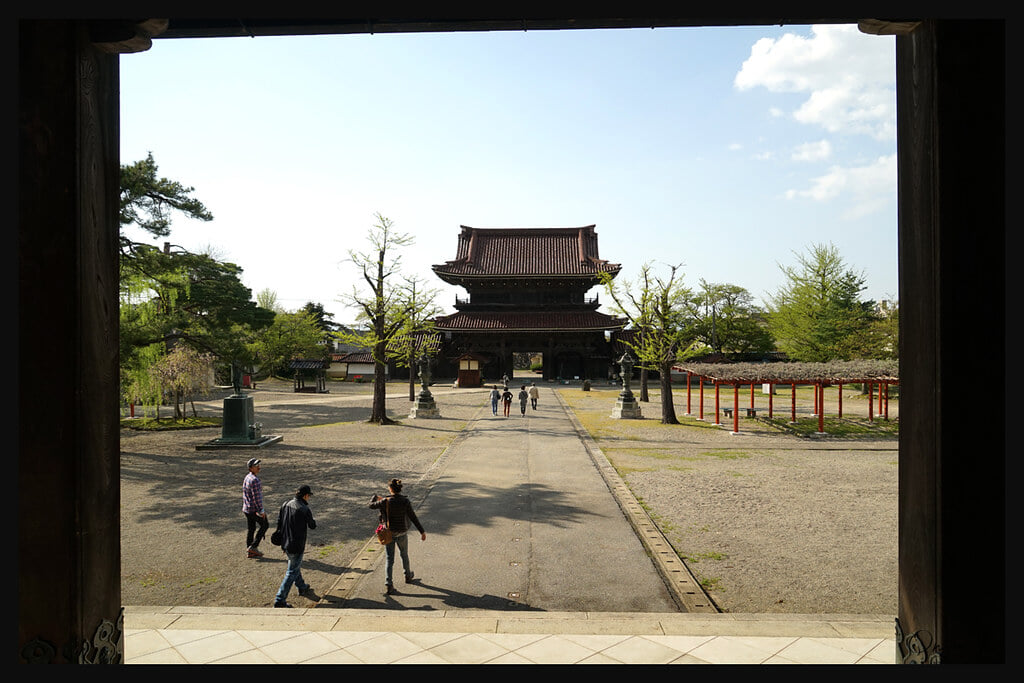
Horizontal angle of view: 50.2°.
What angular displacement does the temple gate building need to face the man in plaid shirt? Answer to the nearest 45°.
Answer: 0° — it already faces them

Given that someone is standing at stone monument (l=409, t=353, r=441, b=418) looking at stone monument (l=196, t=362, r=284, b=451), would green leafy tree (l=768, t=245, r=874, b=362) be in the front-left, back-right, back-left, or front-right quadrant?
back-left

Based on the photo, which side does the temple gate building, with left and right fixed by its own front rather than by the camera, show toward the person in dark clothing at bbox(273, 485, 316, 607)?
front

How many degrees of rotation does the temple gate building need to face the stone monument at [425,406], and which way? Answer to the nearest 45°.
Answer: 0° — it already faces it

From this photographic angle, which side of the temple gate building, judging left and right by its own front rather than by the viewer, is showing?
front

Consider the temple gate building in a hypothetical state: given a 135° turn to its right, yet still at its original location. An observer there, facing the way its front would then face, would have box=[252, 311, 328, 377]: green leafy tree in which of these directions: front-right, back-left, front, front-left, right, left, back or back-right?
front-left

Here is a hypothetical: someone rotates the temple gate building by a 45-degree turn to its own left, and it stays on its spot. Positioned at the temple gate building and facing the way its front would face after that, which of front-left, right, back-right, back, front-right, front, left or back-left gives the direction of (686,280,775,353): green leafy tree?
front-left

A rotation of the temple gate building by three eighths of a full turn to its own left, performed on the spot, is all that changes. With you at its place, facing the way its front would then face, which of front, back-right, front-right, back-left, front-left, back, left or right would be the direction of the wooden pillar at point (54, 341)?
back-right

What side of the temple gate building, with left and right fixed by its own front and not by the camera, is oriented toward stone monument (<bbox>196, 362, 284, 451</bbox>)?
front

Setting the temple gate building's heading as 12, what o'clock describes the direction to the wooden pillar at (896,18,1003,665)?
The wooden pillar is roughly at 12 o'clock from the temple gate building.
